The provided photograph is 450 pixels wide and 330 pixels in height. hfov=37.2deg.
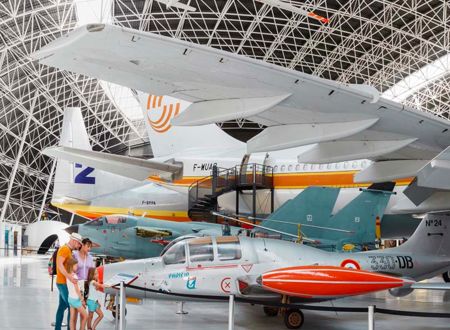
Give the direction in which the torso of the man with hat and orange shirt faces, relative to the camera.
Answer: to the viewer's right

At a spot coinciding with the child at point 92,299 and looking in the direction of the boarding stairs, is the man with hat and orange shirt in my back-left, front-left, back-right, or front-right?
back-left

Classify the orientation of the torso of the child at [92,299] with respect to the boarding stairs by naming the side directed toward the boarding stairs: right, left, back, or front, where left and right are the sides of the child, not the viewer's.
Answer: left

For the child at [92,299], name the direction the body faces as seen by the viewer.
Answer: to the viewer's right

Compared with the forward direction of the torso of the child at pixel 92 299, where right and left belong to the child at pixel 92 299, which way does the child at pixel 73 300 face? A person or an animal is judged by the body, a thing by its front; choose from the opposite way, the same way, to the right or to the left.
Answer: the same way

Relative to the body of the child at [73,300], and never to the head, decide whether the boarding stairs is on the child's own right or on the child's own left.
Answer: on the child's own left

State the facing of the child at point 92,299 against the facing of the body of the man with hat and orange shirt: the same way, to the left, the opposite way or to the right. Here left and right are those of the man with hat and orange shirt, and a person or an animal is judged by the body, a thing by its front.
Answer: the same way

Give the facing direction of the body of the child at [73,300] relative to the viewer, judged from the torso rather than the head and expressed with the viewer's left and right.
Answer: facing to the right of the viewer
